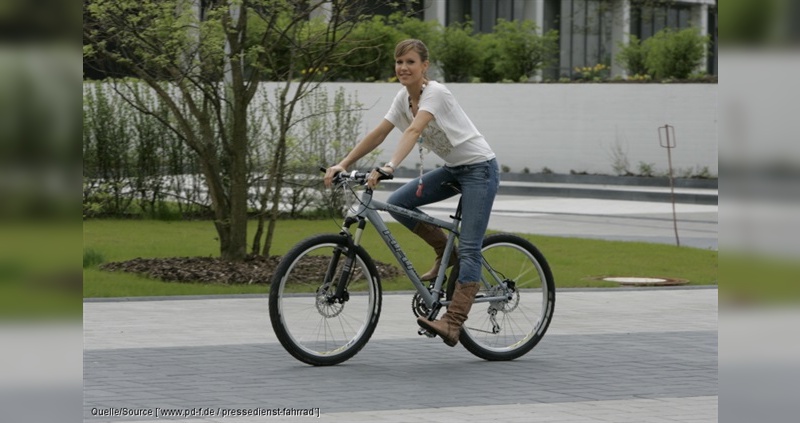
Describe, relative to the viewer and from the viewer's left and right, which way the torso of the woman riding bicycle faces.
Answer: facing the viewer and to the left of the viewer

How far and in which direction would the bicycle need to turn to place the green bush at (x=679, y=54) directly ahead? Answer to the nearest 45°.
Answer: approximately 135° to its right

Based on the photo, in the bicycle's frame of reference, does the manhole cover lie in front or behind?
behind

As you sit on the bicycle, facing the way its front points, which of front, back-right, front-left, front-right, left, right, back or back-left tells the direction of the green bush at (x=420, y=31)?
back-right

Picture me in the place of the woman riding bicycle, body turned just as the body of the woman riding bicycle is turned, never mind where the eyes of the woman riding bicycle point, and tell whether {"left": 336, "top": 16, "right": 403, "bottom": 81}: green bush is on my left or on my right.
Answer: on my right

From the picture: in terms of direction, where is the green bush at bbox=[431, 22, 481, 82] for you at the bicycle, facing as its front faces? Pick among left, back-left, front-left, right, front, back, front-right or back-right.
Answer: back-right

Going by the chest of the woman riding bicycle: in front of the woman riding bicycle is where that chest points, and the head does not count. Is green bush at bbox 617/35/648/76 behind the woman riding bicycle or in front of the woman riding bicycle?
behind

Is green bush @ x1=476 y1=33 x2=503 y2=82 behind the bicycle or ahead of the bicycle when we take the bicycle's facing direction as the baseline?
behind

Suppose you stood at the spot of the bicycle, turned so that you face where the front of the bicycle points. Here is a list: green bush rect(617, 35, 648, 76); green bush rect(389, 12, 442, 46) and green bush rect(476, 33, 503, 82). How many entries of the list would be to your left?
0

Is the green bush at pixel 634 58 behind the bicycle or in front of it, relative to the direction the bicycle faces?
behind

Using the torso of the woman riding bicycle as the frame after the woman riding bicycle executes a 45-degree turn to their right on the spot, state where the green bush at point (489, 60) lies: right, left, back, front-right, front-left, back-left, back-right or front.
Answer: right

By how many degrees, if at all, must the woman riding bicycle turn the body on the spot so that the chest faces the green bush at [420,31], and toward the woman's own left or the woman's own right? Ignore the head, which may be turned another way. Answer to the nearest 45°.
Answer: approximately 135° to the woman's own right

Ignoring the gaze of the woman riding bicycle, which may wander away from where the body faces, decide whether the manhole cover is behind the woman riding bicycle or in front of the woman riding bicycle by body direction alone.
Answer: behind
